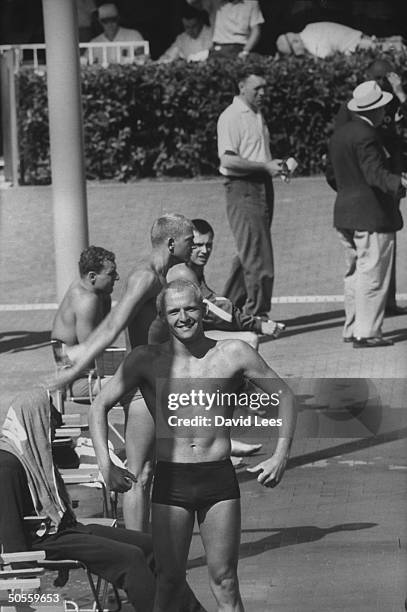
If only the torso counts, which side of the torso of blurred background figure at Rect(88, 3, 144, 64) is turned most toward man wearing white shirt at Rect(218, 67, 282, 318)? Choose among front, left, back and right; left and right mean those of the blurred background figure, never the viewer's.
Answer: front

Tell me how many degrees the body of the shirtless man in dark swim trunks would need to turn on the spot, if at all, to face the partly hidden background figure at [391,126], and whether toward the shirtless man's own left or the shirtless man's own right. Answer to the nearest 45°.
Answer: approximately 180°

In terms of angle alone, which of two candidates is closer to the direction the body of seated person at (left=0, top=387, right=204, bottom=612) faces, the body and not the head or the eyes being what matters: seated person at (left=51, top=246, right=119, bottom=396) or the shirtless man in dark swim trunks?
the shirtless man in dark swim trunks

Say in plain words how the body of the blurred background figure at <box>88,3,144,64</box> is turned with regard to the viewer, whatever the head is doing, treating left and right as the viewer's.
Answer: facing the viewer

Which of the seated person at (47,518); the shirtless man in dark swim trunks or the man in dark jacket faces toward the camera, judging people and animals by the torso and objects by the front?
the shirtless man in dark swim trunks

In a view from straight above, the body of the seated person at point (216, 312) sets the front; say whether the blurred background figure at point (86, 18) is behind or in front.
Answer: behind

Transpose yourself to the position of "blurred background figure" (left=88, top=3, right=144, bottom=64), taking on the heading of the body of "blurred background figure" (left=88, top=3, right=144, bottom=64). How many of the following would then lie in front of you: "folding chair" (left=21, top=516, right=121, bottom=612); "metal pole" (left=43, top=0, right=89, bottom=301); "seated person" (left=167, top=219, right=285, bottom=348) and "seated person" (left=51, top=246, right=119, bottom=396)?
4

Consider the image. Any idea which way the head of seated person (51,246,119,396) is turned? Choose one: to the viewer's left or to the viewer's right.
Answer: to the viewer's right

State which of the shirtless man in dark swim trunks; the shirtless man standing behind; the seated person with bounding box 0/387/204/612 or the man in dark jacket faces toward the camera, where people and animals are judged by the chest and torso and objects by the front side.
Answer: the shirtless man in dark swim trunks

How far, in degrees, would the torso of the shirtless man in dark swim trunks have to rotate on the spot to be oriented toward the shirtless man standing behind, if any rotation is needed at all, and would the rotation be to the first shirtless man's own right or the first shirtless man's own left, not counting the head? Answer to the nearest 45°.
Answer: approximately 180°

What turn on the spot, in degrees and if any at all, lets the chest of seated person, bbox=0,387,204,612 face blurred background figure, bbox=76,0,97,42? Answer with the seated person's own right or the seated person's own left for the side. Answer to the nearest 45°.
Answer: approximately 90° to the seated person's own left

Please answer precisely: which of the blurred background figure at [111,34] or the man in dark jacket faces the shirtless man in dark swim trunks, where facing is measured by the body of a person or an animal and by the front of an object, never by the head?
the blurred background figure

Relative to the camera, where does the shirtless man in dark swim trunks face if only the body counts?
toward the camera

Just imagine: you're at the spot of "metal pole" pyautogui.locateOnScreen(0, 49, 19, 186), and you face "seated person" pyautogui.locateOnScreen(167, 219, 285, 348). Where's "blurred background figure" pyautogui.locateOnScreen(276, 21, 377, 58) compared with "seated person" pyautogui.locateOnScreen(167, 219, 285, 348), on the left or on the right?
left
